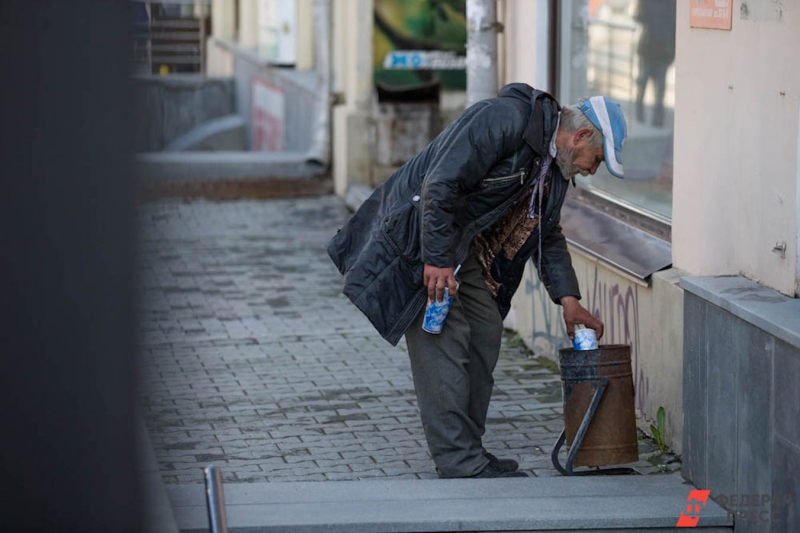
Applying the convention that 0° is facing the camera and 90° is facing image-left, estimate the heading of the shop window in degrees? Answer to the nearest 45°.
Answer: approximately 45°

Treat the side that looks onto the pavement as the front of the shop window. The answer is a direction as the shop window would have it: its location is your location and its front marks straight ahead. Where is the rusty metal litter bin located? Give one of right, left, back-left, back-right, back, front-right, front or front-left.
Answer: front-left
